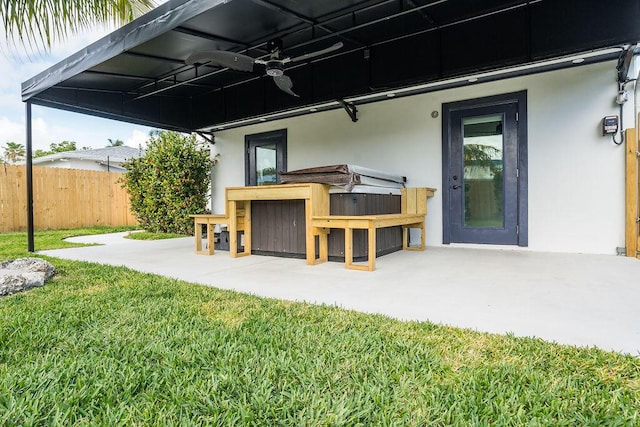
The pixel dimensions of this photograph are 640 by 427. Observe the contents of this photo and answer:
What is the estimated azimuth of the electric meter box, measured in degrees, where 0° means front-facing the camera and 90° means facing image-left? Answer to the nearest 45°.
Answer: approximately 0°

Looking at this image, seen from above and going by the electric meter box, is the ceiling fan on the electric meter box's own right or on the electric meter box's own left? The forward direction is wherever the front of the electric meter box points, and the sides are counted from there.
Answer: on the electric meter box's own right

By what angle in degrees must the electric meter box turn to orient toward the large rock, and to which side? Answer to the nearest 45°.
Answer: approximately 45° to its right

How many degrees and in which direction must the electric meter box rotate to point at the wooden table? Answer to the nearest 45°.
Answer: approximately 45° to its right

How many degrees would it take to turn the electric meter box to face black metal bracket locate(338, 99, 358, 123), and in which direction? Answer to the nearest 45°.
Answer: approximately 90° to its right

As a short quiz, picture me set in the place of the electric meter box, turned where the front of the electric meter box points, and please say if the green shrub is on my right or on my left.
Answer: on my right

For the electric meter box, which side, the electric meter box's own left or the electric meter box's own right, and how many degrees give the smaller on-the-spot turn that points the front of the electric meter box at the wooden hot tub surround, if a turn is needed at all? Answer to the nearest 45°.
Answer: approximately 45° to the electric meter box's own right

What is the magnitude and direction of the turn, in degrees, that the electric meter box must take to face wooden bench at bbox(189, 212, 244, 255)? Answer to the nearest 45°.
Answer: approximately 45° to its right

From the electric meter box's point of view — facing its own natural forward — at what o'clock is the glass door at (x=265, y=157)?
The glass door is roughly at 3 o'clock from the electric meter box.

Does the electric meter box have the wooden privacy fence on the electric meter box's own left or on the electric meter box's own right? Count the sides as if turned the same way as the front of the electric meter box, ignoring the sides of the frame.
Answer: on the electric meter box's own right

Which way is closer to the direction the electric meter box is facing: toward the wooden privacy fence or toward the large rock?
the large rock
